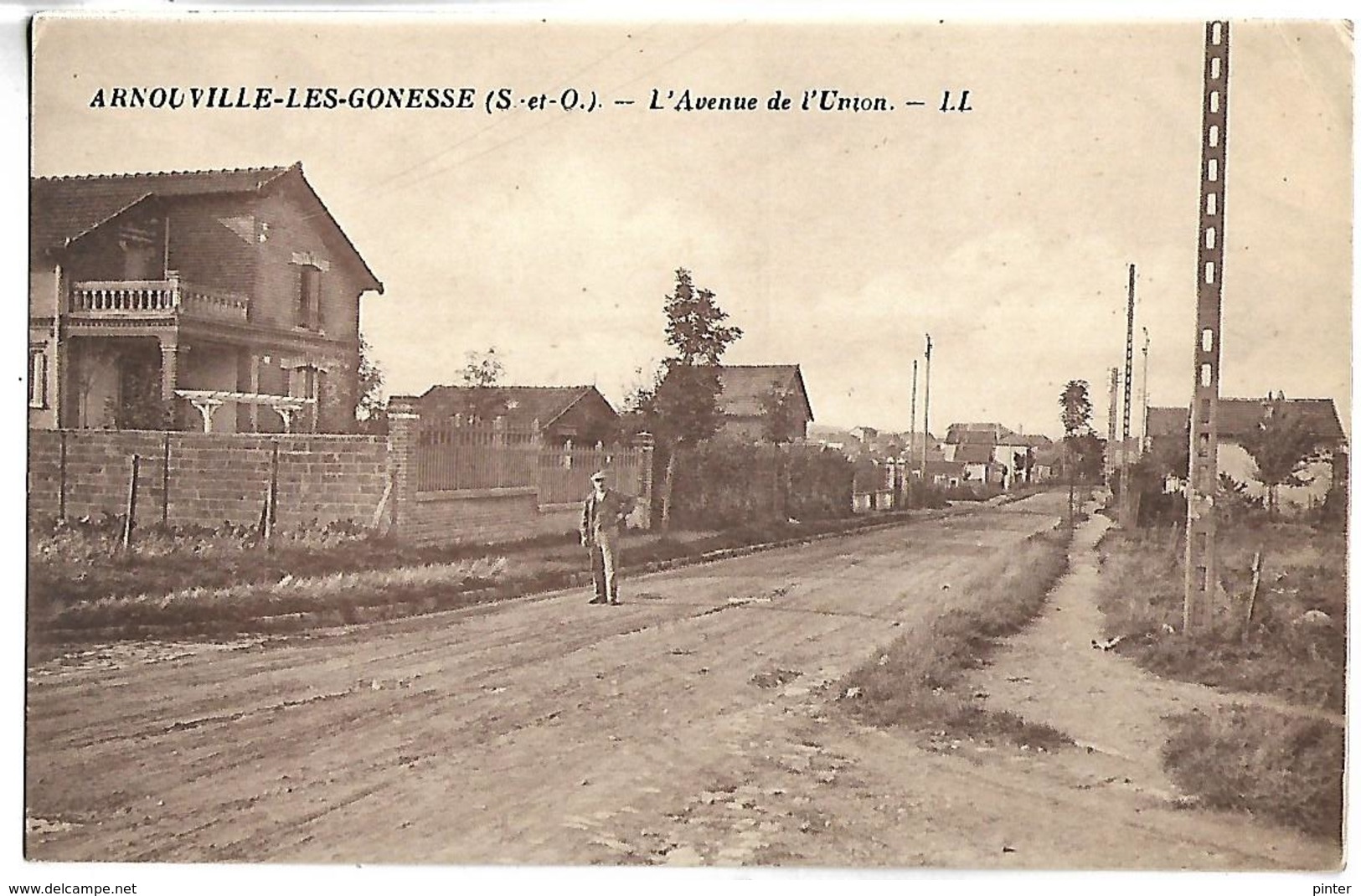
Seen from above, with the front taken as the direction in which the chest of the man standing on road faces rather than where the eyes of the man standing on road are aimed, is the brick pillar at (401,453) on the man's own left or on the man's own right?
on the man's own right

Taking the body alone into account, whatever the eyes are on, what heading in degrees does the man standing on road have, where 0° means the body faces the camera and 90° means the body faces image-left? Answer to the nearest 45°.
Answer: approximately 0°

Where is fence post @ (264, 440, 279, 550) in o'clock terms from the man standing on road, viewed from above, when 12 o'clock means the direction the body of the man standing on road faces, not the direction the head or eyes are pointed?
The fence post is roughly at 3 o'clock from the man standing on road.
